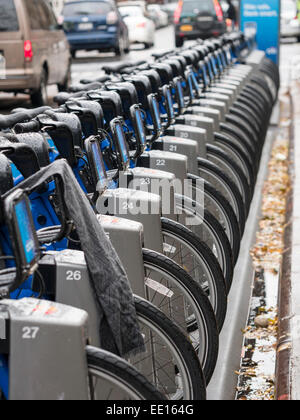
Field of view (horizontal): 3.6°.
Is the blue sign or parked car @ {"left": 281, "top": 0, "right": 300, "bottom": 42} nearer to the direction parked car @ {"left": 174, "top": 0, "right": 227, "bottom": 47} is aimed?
the parked car

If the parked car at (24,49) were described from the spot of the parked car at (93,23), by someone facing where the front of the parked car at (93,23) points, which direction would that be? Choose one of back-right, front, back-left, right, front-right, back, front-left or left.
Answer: back

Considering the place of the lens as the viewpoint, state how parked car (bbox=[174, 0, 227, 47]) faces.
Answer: facing away from the viewer

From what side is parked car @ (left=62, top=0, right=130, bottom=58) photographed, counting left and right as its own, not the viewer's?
back

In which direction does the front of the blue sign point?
toward the camera

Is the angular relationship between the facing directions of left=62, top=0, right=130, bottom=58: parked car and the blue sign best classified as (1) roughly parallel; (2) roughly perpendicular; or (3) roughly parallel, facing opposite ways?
roughly parallel, facing opposite ways

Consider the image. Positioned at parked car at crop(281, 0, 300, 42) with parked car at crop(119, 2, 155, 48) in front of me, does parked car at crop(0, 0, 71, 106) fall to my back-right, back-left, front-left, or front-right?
front-left
